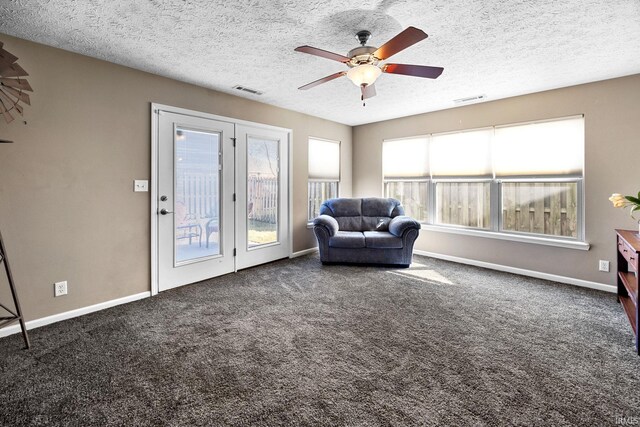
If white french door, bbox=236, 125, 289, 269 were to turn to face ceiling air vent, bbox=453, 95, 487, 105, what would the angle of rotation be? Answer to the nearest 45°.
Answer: approximately 45° to its left

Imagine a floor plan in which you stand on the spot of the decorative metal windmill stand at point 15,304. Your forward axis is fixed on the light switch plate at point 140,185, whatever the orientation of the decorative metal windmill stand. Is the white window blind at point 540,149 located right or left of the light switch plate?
right

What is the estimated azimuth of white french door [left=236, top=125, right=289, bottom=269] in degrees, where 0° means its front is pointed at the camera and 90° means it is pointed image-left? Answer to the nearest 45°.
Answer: approximately 315°

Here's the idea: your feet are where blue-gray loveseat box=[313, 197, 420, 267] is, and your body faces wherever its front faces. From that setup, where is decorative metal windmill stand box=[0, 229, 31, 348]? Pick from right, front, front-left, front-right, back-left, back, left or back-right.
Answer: front-right

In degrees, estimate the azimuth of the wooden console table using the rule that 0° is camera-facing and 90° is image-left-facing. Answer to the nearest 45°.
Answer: approximately 90°

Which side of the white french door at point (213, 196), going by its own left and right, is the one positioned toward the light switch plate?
right

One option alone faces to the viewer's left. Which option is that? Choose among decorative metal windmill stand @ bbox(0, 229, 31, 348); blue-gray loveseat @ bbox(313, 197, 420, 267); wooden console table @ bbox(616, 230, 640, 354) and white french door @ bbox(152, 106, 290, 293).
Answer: the wooden console table

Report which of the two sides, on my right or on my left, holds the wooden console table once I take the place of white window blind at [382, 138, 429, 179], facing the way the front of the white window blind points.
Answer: on my left

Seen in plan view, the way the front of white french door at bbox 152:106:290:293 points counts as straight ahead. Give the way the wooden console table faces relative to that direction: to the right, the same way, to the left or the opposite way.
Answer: the opposite way

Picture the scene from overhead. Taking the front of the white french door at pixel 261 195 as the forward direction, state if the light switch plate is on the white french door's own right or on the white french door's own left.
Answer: on the white french door's own right
